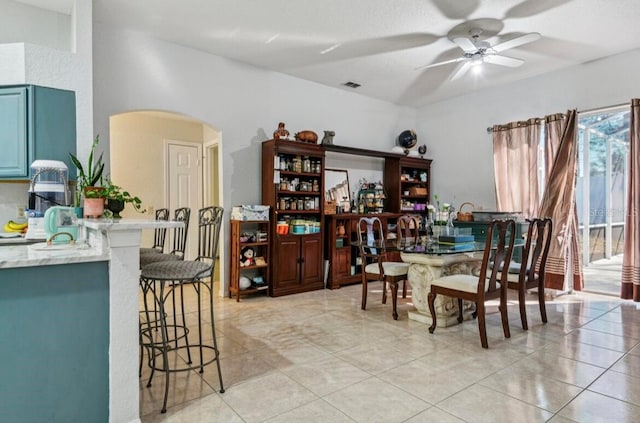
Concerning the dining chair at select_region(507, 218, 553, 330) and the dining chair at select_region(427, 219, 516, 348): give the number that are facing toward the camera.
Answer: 0

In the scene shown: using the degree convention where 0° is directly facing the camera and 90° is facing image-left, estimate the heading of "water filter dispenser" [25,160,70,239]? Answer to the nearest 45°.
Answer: approximately 45°

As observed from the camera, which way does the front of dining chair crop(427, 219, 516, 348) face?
facing away from the viewer and to the left of the viewer

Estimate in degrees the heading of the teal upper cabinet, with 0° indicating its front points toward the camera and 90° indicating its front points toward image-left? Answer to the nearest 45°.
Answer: approximately 45°

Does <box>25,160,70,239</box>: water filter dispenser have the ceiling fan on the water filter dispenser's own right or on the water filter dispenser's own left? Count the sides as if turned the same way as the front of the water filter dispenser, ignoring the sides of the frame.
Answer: on the water filter dispenser's own left

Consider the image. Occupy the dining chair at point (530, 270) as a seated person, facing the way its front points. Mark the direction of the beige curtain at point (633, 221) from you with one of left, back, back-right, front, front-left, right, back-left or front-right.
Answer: right

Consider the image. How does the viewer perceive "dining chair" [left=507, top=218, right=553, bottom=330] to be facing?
facing away from the viewer and to the left of the viewer

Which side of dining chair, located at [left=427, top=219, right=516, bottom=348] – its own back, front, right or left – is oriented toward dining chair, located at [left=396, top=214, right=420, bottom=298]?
front

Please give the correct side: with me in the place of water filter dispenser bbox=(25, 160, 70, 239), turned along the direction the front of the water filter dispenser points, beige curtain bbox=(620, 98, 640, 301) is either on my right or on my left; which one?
on my left
